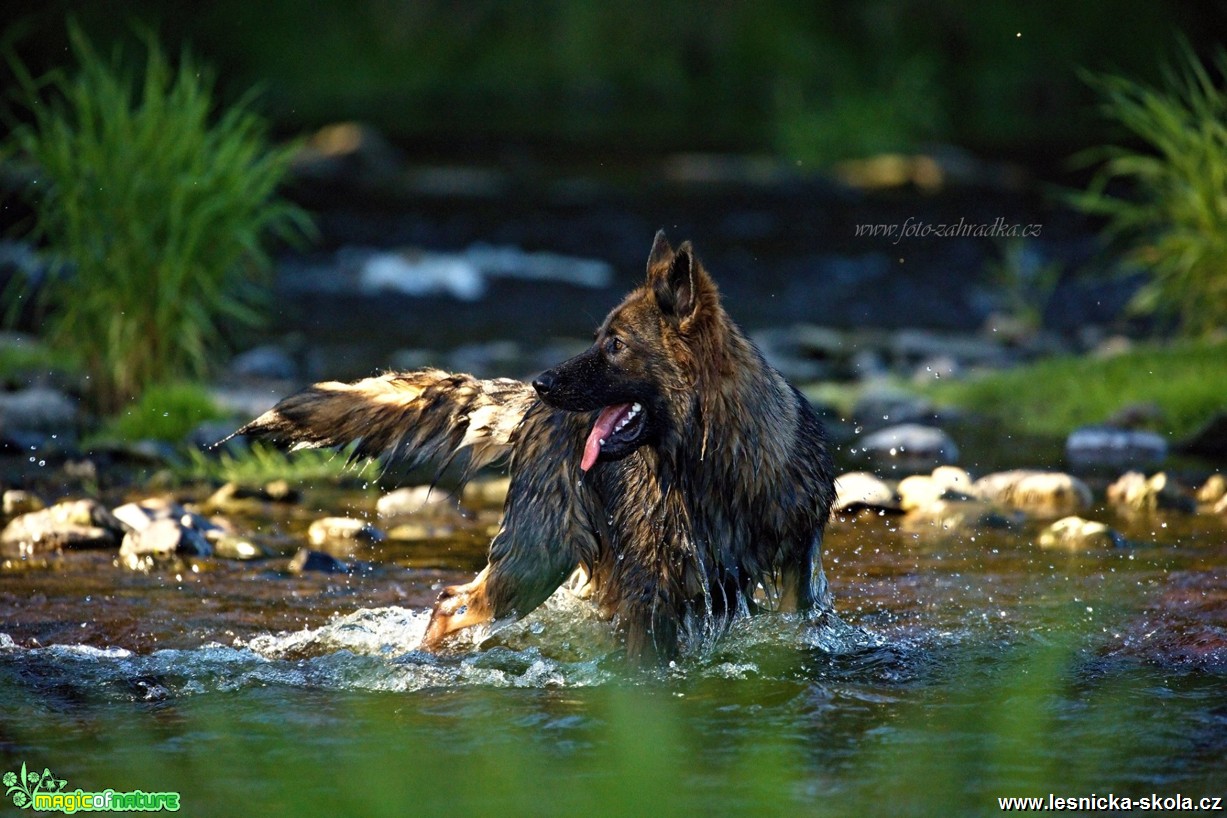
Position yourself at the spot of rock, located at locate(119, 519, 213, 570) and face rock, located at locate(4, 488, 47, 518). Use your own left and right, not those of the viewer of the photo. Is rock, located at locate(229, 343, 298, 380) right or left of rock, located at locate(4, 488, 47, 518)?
right

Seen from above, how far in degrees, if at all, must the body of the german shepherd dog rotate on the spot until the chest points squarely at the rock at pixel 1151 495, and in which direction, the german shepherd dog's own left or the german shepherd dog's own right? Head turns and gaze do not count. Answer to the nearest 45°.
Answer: approximately 90° to the german shepherd dog's own left

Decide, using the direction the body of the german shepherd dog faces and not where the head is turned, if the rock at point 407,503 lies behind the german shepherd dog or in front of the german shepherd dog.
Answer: behind

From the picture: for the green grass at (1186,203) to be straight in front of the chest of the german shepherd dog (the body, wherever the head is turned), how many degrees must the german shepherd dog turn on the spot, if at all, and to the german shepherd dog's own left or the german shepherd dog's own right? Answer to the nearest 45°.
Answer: approximately 90° to the german shepherd dog's own left

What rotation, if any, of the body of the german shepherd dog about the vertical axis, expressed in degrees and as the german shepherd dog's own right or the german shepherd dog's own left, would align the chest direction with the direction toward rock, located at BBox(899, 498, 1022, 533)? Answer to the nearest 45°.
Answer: approximately 90° to the german shepherd dog's own left

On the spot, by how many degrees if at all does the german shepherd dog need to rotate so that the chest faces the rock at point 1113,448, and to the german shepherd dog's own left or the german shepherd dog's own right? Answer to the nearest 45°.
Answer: approximately 90° to the german shepherd dog's own left

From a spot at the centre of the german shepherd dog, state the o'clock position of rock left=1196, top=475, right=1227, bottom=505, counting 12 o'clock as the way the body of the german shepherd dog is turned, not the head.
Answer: The rock is roughly at 9 o'clock from the german shepherd dog.

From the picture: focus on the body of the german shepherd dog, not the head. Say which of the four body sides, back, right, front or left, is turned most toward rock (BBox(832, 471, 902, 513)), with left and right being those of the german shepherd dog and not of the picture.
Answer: left

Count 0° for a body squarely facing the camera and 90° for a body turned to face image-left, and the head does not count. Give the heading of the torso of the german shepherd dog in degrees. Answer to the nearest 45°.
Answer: approximately 315°

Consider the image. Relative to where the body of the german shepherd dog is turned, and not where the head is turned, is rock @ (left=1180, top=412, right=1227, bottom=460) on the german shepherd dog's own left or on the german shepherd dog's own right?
on the german shepherd dog's own left

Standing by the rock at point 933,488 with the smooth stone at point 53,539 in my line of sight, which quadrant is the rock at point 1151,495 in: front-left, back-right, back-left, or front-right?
back-left

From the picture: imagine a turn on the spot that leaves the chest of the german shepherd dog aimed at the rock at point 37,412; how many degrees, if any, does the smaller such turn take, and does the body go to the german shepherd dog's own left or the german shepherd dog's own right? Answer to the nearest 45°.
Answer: approximately 180°
